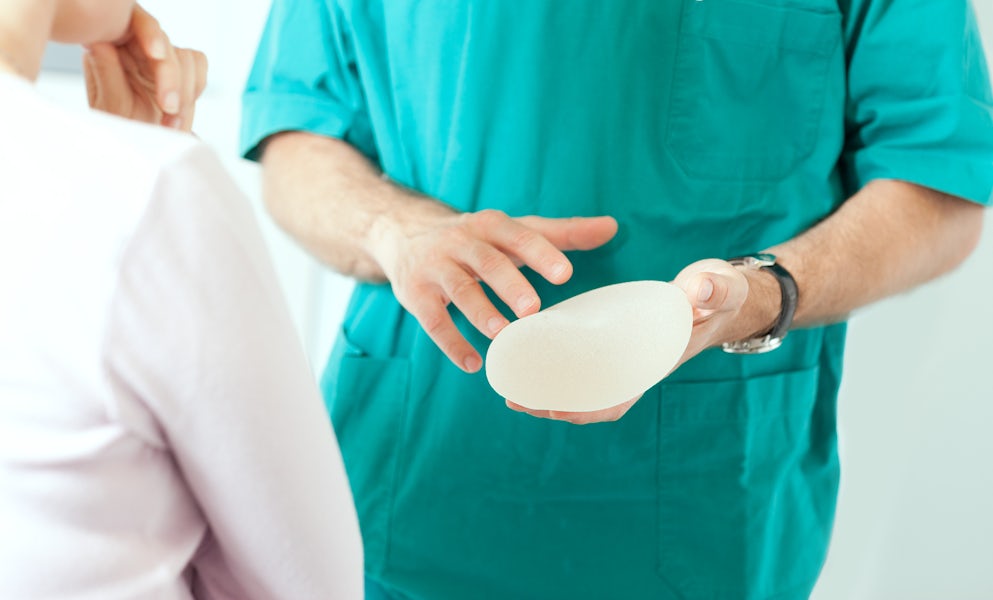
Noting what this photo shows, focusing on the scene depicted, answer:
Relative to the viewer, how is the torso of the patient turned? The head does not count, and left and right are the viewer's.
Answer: facing away from the viewer and to the right of the viewer
